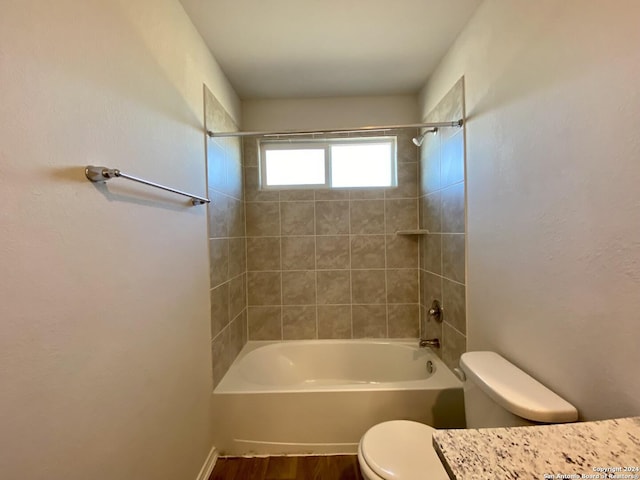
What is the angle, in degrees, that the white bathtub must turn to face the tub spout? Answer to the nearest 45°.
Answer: approximately 135° to its left

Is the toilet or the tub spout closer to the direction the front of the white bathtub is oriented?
the toilet

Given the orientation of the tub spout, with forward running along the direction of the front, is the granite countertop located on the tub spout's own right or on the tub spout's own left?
on the tub spout's own left

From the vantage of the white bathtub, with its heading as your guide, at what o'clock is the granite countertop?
The granite countertop is roughly at 11 o'clock from the white bathtub.

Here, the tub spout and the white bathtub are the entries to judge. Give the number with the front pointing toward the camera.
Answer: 1

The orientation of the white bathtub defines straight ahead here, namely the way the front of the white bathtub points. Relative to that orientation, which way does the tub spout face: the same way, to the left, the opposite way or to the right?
to the right

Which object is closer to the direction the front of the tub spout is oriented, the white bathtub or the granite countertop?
the white bathtub

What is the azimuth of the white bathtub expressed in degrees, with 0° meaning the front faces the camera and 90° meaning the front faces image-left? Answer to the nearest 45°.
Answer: approximately 0°

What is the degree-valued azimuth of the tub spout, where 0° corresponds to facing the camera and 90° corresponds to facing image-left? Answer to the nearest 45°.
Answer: approximately 90°

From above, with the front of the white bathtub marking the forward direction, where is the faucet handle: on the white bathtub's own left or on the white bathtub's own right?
on the white bathtub's own left
